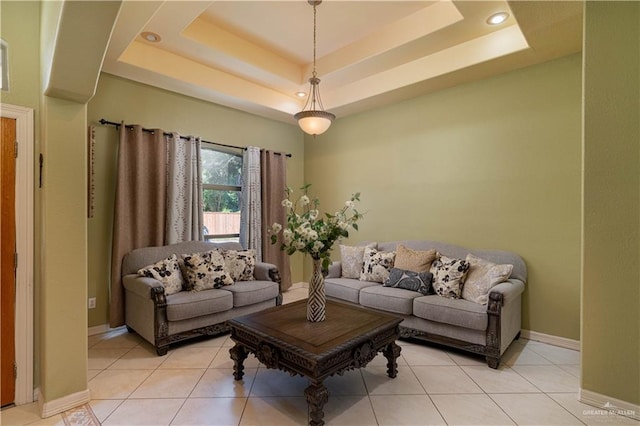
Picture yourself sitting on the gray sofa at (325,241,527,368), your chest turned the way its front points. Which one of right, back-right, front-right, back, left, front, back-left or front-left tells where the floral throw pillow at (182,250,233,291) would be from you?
front-right

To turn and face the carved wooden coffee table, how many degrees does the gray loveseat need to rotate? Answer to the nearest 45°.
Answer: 0° — it already faces it

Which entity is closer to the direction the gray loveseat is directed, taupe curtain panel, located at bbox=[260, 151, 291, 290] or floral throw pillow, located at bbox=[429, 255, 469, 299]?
the floral throw pillow

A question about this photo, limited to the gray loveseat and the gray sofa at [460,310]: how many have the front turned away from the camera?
0

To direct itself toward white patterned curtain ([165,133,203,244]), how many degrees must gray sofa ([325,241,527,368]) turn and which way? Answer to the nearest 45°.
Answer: approximately 45° to its right

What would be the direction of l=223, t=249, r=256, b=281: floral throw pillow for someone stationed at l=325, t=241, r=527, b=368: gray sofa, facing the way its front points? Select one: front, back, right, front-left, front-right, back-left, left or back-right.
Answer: front-right

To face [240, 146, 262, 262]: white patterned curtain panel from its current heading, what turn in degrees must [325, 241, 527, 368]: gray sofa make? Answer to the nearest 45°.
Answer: approximately 45° to its right

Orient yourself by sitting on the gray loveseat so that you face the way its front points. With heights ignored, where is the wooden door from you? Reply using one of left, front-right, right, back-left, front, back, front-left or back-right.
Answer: right

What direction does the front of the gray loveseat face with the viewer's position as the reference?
facing the viewer and to the right of the viewer

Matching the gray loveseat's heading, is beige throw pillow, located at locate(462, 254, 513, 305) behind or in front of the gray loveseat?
in front

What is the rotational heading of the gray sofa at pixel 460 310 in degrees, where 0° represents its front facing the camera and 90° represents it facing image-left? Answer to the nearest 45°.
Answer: approximately 45°

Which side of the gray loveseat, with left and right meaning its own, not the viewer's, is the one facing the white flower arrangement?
front

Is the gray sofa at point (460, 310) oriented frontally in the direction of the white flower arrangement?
yes

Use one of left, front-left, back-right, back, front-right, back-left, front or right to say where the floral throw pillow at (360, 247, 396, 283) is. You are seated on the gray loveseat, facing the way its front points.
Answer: front-left
